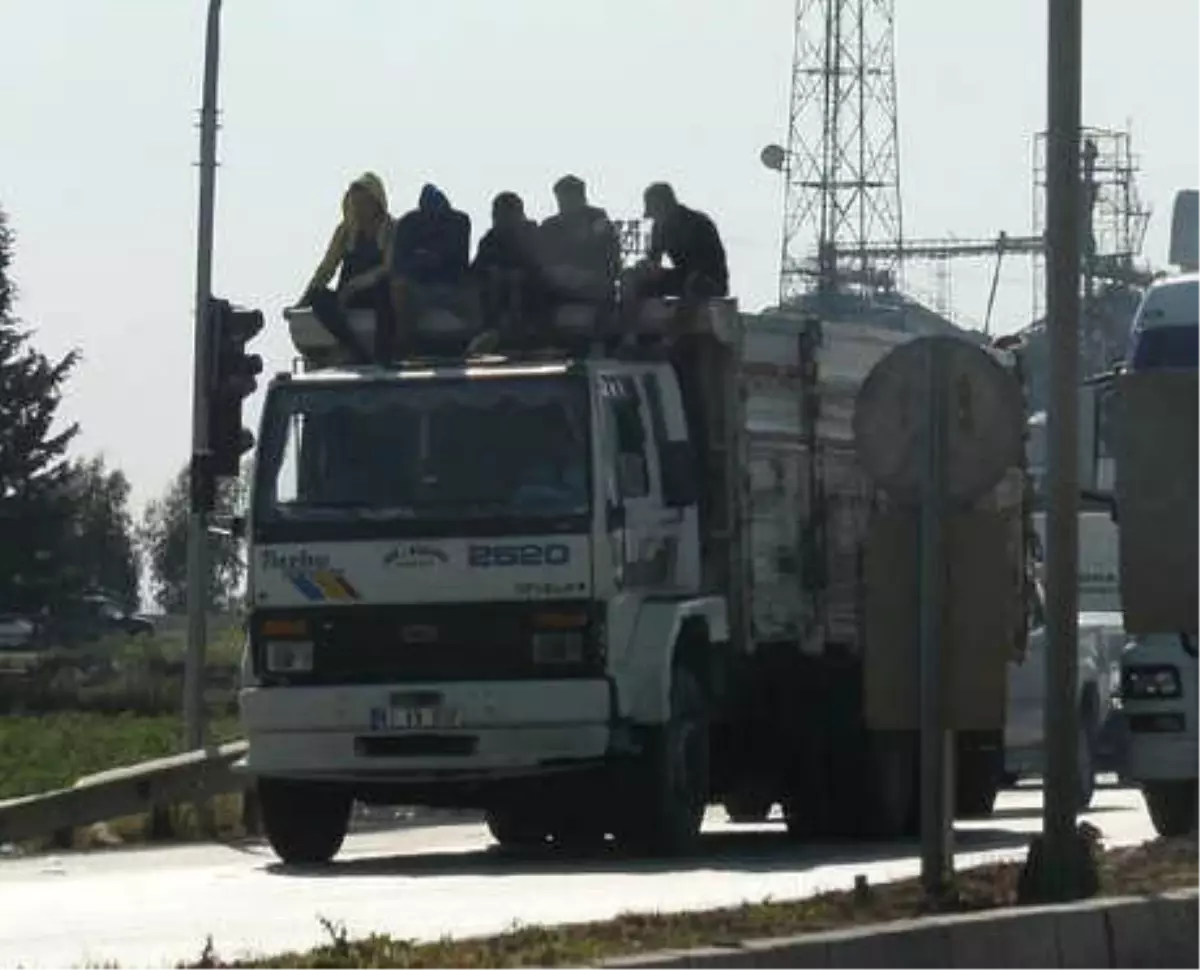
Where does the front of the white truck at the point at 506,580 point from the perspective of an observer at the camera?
facing the viewer and to the left of the viewer

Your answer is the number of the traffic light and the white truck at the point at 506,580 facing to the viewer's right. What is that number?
1

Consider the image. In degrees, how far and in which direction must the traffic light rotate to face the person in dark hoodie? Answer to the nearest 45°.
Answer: approximately 45° to its right

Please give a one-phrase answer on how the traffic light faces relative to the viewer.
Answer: facing to the right of the viewer

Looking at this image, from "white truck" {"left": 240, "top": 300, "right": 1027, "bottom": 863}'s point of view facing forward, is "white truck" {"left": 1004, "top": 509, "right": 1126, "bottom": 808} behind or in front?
behind

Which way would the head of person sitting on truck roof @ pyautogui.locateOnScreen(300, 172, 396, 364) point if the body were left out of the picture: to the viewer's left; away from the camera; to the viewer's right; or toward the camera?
toward the camera
